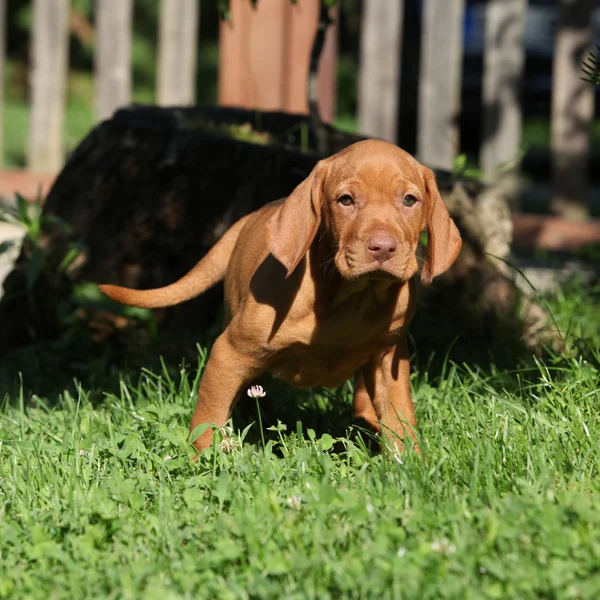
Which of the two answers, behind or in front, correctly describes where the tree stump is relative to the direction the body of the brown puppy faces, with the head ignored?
behind

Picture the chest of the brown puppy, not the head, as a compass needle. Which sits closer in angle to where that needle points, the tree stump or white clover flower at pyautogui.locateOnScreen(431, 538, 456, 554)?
the white clover flower

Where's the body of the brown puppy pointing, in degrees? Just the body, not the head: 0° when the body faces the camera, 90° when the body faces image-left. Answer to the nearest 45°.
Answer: approximately 315°

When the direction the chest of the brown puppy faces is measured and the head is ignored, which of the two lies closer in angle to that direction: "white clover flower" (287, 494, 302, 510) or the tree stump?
the white clover flower

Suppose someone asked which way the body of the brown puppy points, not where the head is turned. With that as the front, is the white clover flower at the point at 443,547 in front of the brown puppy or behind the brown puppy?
in front

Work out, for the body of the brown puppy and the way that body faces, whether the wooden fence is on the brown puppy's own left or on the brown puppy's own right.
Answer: on the brown puppy's own left

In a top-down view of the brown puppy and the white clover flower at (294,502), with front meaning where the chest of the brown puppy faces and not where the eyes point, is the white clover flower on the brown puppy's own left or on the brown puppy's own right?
on the brown puppy's own right
